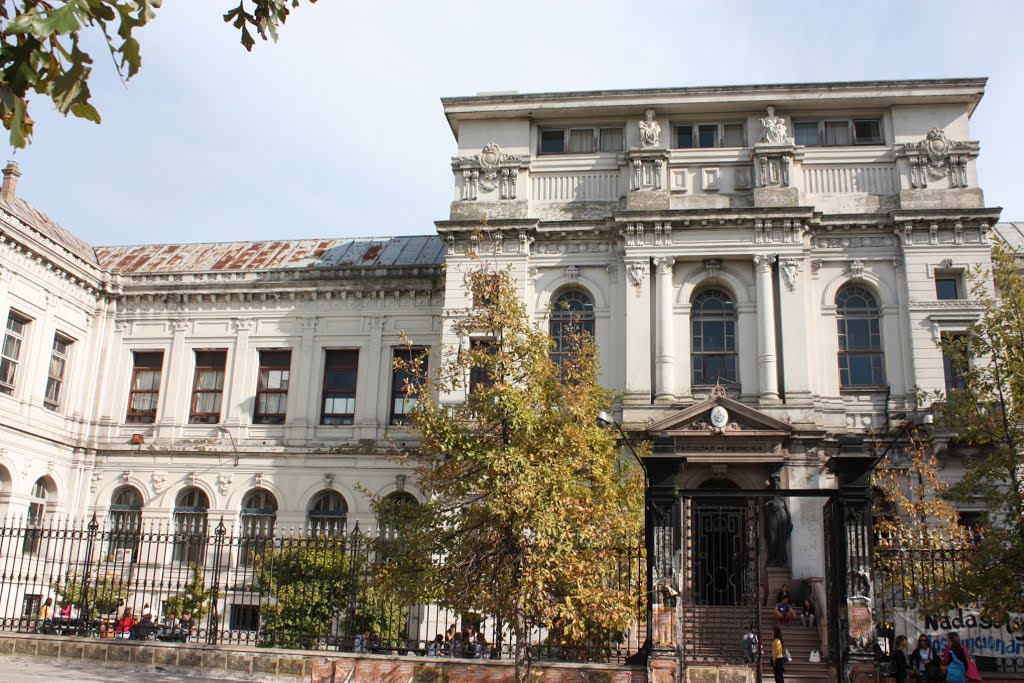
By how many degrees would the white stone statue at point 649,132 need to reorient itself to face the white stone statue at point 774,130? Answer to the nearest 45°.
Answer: approximately 90° to its left

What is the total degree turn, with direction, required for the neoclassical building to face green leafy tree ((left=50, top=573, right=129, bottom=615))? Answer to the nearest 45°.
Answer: approximately 90° to its right

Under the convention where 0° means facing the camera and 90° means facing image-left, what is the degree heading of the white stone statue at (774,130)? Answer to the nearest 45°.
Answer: approximately 0°

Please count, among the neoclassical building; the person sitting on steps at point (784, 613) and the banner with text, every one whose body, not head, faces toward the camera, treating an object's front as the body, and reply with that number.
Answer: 3

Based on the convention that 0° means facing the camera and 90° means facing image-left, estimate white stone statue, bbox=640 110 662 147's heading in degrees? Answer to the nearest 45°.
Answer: approximately 0°
